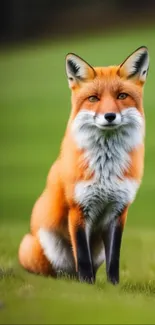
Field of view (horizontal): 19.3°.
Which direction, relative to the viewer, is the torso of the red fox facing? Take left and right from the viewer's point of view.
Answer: facing the viewer and to the right of the viewer
